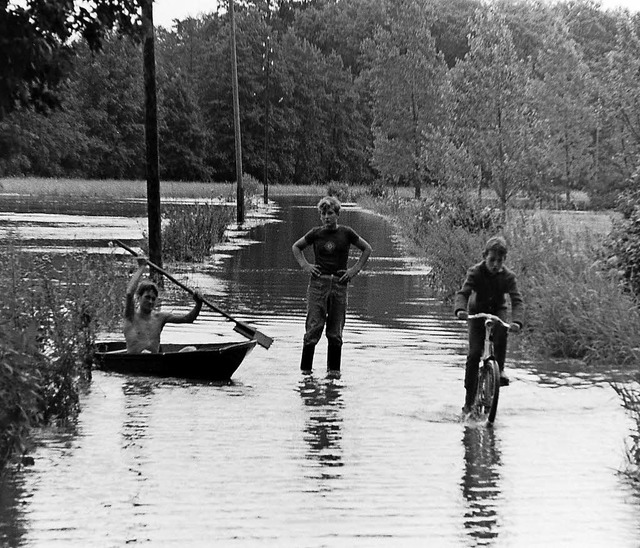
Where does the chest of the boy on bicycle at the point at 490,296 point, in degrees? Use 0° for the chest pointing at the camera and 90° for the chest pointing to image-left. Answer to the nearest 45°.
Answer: approximately 0°

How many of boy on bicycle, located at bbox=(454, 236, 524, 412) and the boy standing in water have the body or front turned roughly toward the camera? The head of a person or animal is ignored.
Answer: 2

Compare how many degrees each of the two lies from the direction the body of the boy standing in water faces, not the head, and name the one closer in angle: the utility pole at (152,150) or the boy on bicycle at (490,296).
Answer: the boy on bicycle

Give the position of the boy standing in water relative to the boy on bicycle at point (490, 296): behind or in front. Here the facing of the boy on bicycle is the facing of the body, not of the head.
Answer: behind

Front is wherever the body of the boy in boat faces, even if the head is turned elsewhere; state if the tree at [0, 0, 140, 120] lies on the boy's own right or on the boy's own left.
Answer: on the boy's own right
